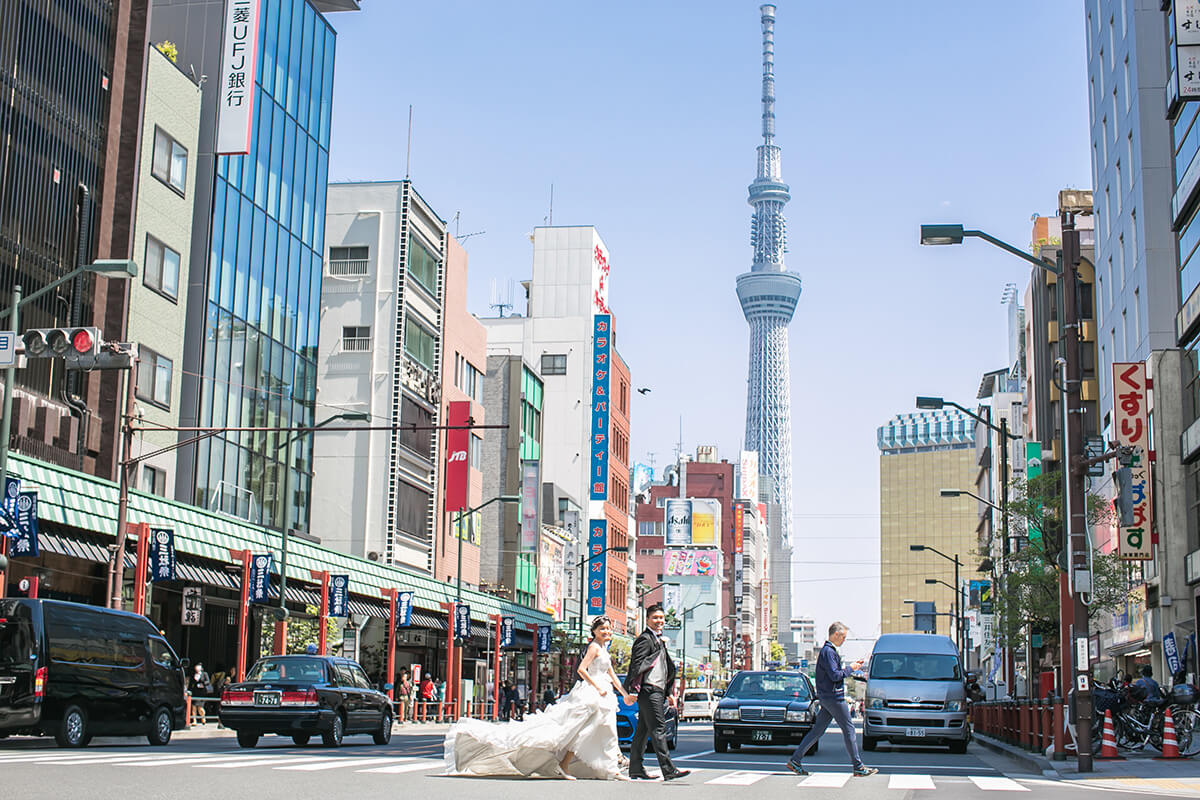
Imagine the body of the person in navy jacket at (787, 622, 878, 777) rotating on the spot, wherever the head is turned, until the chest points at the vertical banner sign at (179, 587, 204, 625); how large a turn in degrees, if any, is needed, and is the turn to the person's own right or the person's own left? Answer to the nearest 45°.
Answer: approximately 135° to the person's own left

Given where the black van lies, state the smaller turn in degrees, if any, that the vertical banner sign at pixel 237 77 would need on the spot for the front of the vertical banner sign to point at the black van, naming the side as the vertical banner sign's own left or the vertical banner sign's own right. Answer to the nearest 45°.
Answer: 0° — it already faces it

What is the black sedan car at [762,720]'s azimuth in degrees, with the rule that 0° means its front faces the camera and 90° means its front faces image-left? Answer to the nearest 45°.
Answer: approximately 0°

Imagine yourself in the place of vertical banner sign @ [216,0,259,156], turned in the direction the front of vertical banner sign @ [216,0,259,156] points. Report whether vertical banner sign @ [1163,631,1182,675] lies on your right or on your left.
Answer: on your left

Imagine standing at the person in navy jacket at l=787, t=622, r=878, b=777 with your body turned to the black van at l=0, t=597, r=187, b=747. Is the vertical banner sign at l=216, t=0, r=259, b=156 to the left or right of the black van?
right

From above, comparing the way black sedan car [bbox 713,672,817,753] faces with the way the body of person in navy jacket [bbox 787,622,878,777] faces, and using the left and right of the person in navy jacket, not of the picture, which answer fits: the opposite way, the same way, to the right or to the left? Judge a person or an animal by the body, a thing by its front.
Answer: to the right

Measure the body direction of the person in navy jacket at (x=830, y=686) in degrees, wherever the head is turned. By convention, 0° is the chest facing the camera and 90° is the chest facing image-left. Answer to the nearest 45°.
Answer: approximately 270°

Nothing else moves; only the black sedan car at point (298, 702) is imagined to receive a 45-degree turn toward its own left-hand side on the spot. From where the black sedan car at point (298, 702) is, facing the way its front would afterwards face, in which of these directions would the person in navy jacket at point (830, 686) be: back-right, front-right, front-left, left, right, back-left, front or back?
back-right

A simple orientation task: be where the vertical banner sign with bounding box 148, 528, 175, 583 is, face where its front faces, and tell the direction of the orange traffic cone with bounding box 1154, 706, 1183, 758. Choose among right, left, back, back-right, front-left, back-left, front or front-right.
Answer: front-left

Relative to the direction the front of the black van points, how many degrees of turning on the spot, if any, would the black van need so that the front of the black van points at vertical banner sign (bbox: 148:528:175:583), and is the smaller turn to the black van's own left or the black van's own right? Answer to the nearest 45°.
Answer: approximately 45° to the black van's own left

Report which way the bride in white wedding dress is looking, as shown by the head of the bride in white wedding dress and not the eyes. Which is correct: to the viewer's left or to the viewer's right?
to the viewer's right

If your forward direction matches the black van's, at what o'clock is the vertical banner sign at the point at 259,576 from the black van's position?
The vertical banner sign is roughly at 11 o'clock from the black van.

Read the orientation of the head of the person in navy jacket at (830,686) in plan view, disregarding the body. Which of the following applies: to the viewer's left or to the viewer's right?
to the viewer's right
